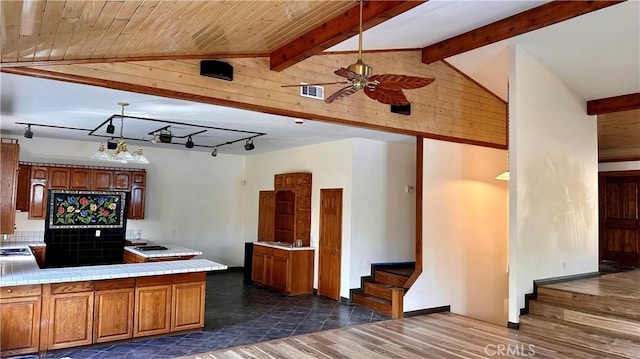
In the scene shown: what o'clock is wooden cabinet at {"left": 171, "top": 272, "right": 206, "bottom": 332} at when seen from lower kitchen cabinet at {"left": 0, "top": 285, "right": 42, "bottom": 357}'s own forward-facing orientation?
The wooden cabinet is roughly at 9 o'clock from the lower kitchen cabinet.

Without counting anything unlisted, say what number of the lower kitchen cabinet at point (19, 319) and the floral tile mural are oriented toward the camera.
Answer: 2

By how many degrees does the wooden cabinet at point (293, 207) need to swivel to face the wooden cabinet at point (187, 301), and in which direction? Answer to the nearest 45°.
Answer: approximately 45° to its left

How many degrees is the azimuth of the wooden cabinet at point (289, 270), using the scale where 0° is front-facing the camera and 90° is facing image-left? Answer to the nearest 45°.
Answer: approximately 45°

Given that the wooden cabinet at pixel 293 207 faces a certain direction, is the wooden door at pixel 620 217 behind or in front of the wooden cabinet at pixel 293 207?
behind

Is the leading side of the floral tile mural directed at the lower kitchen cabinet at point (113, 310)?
yes
